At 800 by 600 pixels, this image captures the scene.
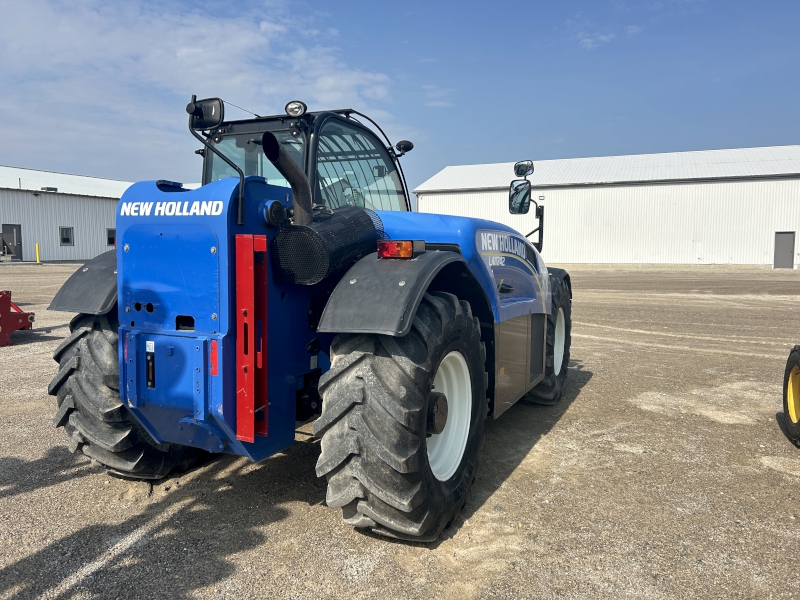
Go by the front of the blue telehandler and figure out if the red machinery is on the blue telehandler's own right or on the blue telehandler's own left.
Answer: on the blue telehandler's own left

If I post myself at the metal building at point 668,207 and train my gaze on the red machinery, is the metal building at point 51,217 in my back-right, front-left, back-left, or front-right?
front-right

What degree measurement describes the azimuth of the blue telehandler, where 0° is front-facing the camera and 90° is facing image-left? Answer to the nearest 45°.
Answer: approximately 225°

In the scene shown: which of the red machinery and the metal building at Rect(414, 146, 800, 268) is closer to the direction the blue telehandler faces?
the metal building

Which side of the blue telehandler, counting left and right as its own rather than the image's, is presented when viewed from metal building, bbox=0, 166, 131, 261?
left

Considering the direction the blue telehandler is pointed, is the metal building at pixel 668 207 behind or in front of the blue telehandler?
in front

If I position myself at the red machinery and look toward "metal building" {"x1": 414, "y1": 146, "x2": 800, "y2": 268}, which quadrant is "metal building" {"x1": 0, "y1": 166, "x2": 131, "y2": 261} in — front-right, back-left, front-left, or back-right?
front-left
